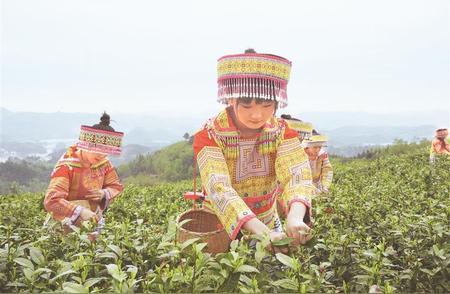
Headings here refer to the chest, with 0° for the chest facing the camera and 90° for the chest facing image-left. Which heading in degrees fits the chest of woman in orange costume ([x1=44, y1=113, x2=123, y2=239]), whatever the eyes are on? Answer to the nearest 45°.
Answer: approximately 315°

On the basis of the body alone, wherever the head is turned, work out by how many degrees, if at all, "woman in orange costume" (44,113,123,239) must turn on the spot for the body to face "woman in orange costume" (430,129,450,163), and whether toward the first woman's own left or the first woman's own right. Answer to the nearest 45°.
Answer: approximately 90° to the first woman's own left

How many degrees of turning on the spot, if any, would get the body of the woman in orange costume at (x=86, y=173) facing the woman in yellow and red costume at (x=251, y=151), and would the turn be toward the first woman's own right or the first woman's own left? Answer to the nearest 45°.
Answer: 0° — they already face them
